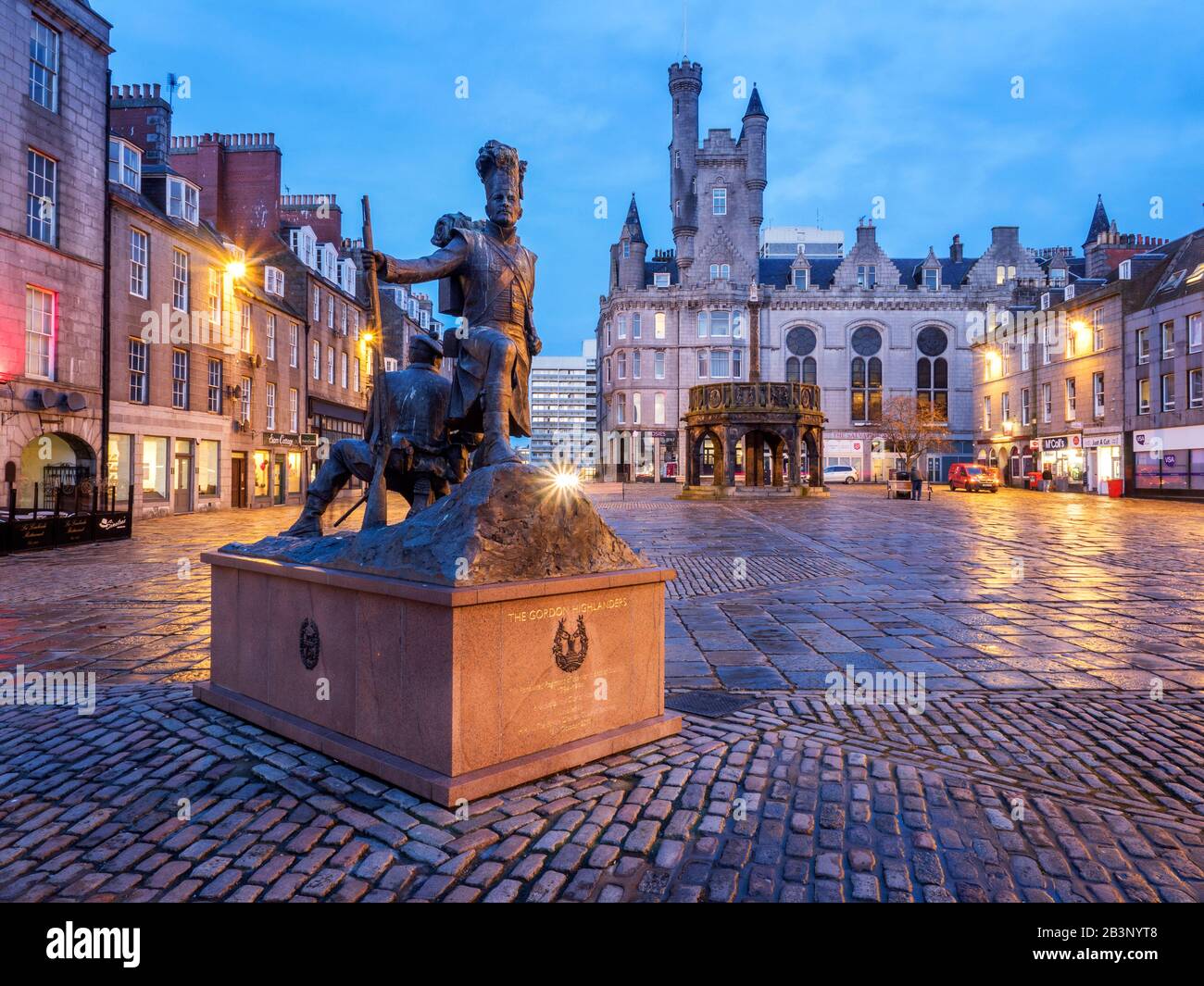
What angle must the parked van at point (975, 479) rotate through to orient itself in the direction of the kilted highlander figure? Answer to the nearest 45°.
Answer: approximately 45° to its right
